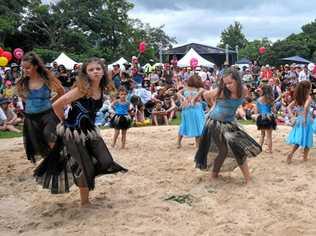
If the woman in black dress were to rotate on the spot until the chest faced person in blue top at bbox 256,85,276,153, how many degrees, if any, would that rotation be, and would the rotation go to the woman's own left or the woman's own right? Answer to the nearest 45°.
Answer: approximately 90° to the woman's own left

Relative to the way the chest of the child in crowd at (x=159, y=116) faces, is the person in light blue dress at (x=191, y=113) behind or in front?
in front

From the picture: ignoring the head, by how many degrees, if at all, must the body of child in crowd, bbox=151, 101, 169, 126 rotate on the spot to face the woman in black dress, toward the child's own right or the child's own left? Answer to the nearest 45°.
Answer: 0° — they already face them

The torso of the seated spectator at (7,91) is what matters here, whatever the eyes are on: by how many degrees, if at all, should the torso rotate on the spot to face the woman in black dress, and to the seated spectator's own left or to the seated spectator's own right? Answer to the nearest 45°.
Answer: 0° — they already face them

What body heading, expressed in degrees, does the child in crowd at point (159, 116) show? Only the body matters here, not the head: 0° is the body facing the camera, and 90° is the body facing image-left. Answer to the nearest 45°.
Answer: approximately 0°

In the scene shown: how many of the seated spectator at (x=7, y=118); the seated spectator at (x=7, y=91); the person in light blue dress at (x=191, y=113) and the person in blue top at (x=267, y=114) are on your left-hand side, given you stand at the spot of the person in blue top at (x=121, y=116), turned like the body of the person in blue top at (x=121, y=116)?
2

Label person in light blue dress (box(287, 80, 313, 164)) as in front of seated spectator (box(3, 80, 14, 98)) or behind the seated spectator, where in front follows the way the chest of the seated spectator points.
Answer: in front

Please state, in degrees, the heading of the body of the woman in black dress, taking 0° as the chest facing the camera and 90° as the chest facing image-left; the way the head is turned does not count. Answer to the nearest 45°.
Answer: approximately 315°

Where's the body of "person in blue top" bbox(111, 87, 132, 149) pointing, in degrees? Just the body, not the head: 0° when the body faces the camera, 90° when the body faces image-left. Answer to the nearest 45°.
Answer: approximately 0°

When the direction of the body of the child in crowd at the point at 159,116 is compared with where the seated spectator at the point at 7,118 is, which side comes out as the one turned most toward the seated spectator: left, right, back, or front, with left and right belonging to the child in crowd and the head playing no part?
right
